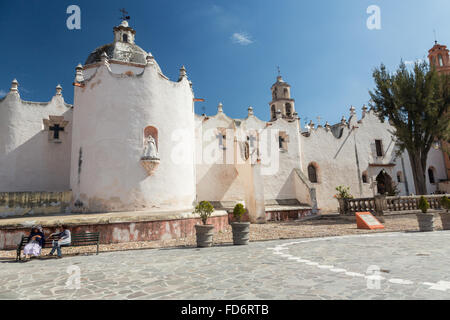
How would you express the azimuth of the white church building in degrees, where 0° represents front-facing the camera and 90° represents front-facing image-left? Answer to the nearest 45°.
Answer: approximately 315°

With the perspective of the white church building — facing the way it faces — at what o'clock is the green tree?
The green tree is roughly at 10 o'clock from the white church building.

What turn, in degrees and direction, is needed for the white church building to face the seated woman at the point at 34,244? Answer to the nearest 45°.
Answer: approximately 45° to its right
